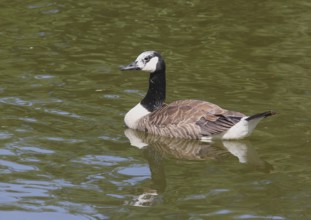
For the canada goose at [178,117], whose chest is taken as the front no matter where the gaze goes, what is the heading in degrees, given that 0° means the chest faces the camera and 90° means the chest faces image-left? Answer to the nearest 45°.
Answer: approximately 90°
